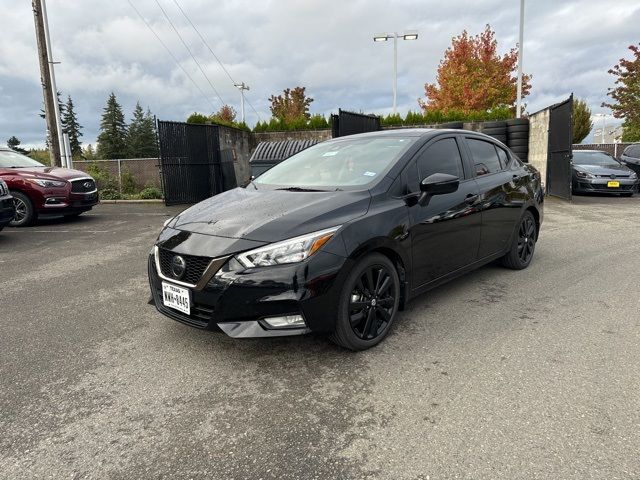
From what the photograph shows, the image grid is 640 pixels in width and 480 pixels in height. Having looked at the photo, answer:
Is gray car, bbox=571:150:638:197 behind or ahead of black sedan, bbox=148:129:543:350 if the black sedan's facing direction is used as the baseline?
behind

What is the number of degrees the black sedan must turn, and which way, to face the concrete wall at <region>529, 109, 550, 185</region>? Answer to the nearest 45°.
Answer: approximately 180°

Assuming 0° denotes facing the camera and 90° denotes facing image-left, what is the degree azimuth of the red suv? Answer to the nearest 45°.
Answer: approximately 315°

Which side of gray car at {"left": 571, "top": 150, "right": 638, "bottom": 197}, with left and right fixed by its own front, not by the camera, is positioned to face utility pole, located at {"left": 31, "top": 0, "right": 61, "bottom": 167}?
right

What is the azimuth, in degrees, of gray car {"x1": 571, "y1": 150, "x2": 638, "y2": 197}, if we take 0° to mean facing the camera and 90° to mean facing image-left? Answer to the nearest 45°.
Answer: approximately 315°

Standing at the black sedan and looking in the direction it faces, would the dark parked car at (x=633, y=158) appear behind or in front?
behind

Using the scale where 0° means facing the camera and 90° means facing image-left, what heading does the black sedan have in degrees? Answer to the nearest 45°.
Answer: approximately 45°

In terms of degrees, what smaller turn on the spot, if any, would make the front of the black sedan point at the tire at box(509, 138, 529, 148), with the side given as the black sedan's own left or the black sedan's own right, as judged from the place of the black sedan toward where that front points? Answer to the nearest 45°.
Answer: approximately 180°

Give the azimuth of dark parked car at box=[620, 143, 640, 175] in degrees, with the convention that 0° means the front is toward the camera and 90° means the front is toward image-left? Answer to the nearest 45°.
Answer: approximately 45°

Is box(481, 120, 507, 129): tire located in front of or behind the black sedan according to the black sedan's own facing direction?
behind

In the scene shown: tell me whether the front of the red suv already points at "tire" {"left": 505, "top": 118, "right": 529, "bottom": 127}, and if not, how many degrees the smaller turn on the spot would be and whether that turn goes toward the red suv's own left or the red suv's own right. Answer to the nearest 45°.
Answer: approximately 45° to the red suv's own left

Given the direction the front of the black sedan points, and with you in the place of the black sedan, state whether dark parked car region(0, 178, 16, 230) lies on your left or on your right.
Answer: on your right
